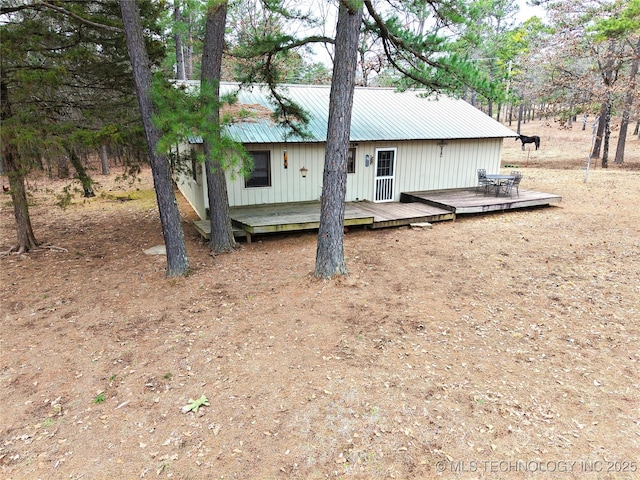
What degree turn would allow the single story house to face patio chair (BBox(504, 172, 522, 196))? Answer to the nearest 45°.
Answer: approximately 45° to its left
